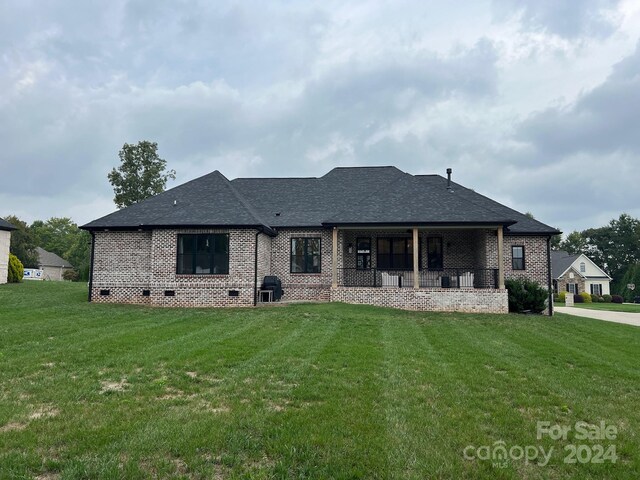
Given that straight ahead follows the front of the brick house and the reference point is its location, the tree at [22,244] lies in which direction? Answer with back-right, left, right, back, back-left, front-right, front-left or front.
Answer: front-left

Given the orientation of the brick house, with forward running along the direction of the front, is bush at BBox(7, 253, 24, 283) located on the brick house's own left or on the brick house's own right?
on the brick house's own left

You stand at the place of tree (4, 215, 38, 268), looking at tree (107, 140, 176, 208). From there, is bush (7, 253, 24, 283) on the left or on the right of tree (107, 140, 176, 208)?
right

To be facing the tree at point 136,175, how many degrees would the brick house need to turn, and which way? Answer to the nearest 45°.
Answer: approximately 45° to its left

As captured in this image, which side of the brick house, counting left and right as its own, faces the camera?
back

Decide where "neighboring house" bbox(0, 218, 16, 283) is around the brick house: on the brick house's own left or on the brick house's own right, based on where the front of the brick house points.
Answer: on the brick house's own left

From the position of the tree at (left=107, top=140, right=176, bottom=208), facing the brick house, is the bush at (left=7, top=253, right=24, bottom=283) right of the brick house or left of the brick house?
right
